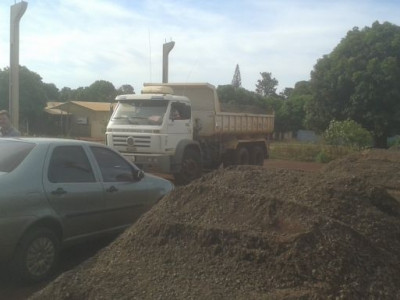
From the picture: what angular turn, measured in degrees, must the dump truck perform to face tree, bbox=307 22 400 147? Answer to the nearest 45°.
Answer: approximately 180°

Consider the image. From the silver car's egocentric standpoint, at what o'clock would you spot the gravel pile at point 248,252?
The gravel pile is roughly at 3 o'clock from the silver car.

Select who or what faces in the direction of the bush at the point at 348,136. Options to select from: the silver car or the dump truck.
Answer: the silver car

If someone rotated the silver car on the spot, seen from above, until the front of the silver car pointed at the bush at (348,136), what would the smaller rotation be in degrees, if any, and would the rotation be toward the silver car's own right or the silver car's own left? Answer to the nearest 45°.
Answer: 0° — it already faces it

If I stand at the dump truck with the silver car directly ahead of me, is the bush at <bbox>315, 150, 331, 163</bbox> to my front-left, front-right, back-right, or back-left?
back-left

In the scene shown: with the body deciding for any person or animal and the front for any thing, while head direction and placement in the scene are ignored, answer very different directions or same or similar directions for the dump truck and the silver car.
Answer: very different directions

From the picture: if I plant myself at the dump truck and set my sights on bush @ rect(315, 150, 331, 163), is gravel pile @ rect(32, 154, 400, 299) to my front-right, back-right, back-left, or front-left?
back-right

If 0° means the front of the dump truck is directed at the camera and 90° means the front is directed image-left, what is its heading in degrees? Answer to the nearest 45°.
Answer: approximately 45°

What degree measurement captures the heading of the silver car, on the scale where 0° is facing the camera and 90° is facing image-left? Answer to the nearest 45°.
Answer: approximately 225°

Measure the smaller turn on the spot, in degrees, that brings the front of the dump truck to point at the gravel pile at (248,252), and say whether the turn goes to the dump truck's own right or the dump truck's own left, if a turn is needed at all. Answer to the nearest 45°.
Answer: approximately 45° to the dump truck's own left
